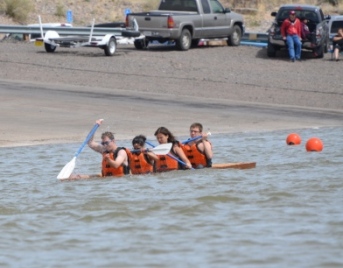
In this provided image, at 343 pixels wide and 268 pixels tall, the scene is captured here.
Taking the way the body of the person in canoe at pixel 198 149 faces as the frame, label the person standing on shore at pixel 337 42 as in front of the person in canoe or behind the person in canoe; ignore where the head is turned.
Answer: behind

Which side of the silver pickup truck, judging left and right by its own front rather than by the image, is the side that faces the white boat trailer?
back

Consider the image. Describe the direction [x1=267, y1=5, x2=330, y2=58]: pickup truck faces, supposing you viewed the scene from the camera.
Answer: facing away from the viewer

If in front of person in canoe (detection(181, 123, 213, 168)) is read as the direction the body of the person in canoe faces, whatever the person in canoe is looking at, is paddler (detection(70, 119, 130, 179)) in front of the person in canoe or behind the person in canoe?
in front

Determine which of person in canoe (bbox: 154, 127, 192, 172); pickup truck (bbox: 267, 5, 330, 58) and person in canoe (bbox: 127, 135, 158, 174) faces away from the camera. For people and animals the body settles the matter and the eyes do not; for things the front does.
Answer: the pickup truck

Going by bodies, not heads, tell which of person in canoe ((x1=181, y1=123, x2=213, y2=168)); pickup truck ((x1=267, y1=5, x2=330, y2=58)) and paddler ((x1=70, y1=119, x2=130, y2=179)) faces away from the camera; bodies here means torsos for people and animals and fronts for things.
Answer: the pickup truck

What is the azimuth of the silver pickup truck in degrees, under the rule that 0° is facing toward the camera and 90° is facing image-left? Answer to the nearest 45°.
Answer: approximately 225°

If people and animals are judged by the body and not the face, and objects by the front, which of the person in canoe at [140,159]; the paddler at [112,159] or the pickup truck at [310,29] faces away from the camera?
the pickup truck

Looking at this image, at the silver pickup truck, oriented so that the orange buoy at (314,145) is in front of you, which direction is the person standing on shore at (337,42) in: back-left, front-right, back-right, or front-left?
front-left

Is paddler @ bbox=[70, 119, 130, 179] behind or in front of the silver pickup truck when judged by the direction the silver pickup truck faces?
behind

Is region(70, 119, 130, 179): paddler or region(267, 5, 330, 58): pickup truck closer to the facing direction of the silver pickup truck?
the pickup truck

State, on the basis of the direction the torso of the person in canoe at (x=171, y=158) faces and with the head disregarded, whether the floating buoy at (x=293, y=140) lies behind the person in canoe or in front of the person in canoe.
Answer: behind

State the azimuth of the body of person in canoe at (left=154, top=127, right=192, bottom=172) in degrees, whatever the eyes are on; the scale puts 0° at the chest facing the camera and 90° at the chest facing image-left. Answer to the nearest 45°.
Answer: approximately 45°

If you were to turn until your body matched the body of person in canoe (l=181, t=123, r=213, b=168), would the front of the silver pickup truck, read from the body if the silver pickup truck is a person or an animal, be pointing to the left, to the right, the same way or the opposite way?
the opposite way

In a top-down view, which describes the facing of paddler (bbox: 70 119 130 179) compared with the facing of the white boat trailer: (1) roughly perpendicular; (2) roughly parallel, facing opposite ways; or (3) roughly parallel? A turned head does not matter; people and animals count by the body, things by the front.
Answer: roughly parallel, facing opposite ways

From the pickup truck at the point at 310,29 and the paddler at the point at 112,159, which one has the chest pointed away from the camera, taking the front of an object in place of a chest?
the pickup truck
